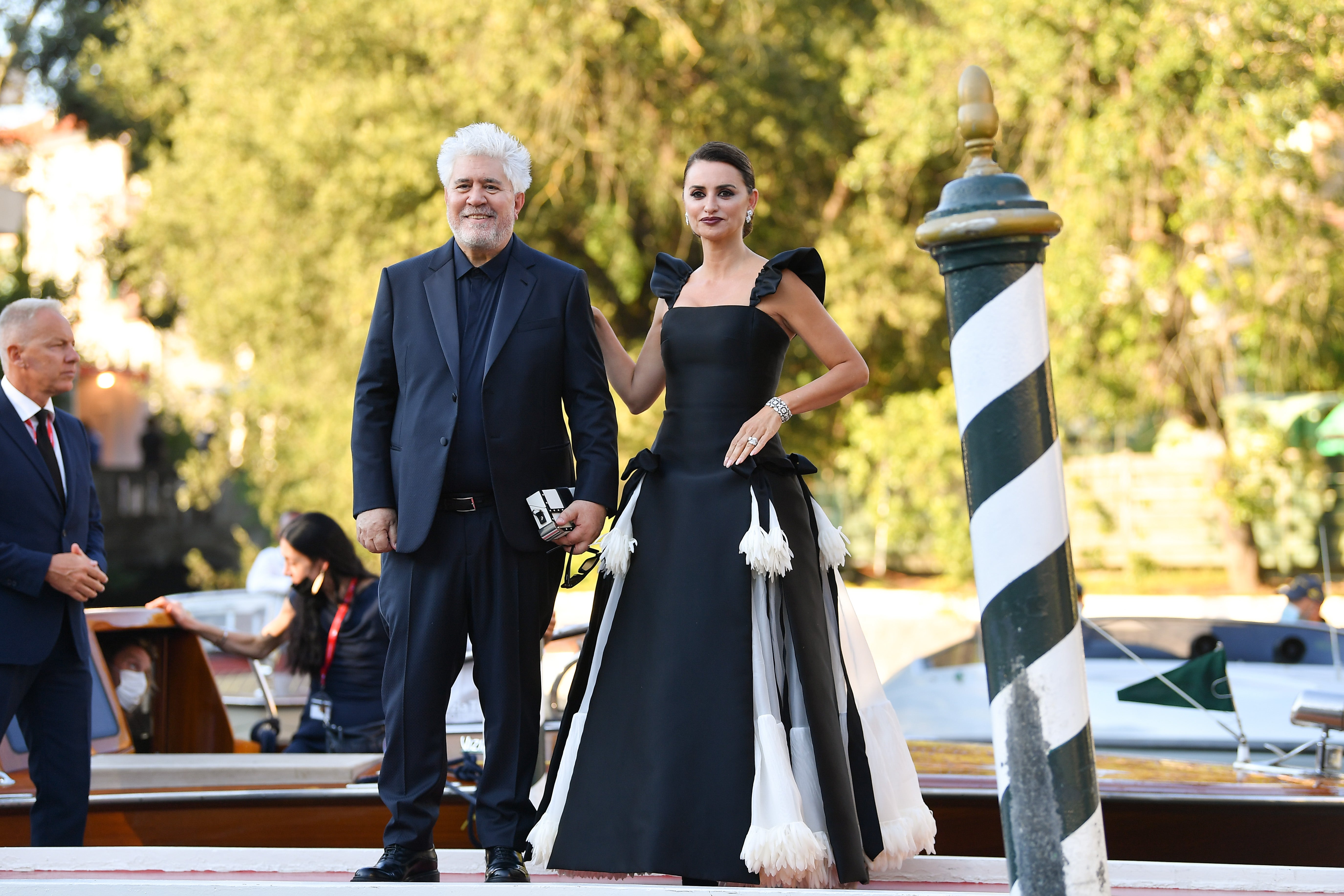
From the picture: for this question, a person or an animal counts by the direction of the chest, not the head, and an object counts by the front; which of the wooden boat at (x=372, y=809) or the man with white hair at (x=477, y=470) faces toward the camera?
the man with white hair

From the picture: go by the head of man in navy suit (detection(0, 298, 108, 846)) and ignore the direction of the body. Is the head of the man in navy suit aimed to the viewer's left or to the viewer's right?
to the viewer's right

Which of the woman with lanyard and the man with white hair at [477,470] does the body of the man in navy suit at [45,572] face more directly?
the man with white hair

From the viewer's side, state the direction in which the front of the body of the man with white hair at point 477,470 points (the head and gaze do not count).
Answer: toward the camera

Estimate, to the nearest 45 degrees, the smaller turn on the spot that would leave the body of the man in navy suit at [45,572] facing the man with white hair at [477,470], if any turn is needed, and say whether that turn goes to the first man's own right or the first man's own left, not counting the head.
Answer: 0° — they already face them

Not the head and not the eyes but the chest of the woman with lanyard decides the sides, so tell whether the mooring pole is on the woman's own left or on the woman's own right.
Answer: on the woman's own left

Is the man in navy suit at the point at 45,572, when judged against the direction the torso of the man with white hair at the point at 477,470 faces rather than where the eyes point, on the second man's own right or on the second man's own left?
on the second man's own right

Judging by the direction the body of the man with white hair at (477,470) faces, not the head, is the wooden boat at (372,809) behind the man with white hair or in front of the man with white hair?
behind

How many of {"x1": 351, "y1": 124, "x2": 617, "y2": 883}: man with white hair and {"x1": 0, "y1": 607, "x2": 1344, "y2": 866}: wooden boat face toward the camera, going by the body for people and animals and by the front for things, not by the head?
1

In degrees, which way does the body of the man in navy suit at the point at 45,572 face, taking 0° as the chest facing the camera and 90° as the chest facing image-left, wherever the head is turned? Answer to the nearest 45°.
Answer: approximately 315°

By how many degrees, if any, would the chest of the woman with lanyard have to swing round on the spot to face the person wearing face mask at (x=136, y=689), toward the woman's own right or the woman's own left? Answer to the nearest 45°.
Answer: approximately 45° to the woman's own right
